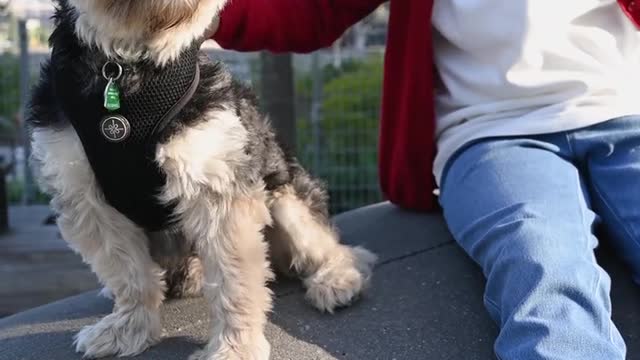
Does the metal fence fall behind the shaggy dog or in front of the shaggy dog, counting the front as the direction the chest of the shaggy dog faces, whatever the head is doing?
behind

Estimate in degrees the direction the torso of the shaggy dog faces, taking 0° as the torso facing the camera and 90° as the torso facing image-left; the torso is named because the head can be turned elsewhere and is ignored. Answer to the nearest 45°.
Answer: approximately 45°
